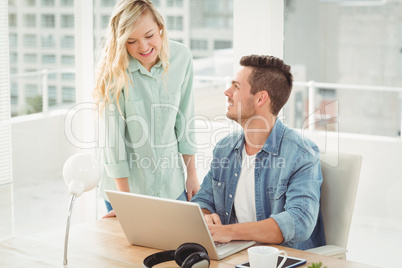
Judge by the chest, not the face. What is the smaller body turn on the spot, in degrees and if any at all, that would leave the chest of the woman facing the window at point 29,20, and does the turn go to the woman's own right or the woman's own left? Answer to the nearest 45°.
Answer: approximately 135° to the woman's own right

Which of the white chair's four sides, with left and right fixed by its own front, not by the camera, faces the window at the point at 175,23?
right

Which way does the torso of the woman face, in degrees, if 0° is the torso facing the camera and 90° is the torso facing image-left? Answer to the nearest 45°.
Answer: approximately 0°

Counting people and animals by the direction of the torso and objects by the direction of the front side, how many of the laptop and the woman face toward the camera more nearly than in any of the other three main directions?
1

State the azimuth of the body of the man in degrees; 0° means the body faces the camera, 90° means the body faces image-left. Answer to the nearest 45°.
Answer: approximately 45°

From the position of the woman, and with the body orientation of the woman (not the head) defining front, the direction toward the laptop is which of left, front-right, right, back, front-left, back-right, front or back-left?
front

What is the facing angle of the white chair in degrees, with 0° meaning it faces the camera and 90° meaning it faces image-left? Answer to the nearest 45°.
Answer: approximately 45°

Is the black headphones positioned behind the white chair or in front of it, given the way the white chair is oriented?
in front

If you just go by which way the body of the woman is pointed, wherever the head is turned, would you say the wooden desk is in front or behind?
in front

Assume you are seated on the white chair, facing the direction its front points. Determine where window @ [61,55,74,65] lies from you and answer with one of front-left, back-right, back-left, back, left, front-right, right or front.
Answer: right

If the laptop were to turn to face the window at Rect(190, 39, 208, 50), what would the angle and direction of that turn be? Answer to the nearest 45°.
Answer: approximately 45° to its left

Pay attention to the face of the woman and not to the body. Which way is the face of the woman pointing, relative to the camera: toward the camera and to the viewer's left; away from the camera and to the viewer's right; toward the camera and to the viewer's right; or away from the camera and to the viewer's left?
toward the camera and to the viewer's right

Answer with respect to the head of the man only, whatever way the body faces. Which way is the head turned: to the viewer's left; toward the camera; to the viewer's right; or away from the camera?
to the viewer's left

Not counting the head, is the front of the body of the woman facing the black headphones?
yes
